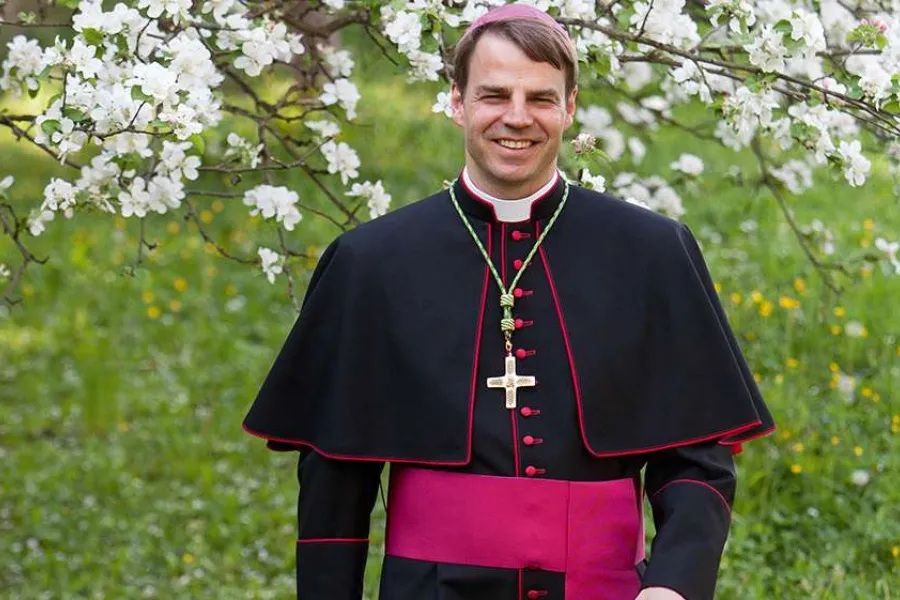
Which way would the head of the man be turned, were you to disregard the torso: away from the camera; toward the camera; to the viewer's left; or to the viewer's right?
toward the camera

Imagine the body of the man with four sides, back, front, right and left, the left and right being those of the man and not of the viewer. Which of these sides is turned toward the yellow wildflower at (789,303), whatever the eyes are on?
back

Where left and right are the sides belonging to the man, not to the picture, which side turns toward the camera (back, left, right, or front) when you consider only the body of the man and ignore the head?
front
